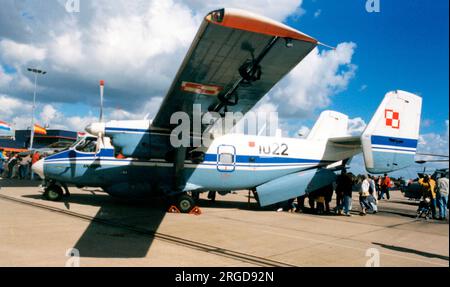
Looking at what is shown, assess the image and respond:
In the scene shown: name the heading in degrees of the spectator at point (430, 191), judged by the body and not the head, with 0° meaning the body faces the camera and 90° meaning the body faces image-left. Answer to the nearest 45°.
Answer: approximately 90°

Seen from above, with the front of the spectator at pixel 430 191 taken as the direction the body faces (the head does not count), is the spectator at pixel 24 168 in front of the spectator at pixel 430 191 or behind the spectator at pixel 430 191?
in front

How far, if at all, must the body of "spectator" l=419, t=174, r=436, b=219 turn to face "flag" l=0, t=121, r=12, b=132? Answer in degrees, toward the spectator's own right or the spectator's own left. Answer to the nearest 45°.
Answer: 0° — they already face it

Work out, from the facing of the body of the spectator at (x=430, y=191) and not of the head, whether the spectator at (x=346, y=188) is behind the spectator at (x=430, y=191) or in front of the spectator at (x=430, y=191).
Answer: in front
